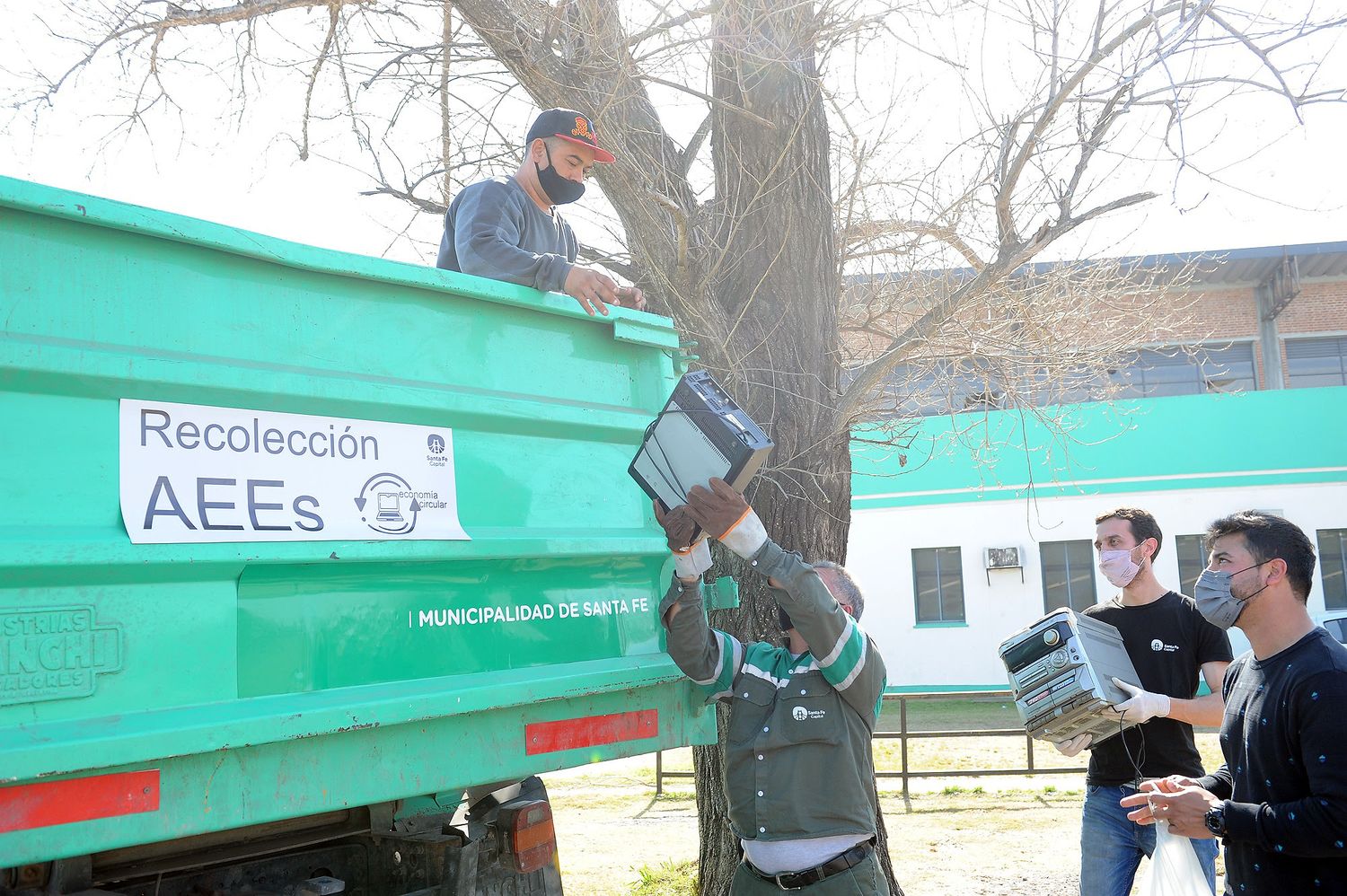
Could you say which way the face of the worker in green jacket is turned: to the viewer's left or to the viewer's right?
to the viewer's left

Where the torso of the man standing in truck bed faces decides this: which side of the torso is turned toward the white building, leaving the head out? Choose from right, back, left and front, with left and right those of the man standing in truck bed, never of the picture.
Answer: left

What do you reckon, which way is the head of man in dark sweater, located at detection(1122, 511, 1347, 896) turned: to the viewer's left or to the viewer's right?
to the viewer's left

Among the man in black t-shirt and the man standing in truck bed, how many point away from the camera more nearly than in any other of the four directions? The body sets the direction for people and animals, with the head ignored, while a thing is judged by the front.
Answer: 0

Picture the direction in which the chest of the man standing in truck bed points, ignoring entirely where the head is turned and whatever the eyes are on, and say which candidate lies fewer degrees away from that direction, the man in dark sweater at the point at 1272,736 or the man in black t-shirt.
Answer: the man in dark sweater

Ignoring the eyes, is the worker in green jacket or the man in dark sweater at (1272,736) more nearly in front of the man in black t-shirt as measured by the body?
the worker in green jacket

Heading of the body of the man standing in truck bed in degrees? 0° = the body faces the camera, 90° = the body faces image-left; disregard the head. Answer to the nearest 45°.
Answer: approximately 315°

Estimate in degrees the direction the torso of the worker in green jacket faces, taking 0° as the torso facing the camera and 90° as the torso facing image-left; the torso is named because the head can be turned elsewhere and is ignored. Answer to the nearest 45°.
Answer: approximately 45°

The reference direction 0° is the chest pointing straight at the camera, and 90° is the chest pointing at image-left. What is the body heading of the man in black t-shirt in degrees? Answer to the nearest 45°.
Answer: approximately 45°

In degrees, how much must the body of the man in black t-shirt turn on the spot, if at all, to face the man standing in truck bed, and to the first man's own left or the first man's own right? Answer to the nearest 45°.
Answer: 0° — they already face them

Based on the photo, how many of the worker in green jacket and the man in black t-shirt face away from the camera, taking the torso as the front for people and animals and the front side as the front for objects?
0

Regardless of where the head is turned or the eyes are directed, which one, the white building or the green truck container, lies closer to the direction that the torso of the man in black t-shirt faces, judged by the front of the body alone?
the green truck container

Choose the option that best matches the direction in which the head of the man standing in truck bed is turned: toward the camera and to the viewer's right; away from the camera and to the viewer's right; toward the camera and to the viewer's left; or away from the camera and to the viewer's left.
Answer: toward the camera and to the viewer's right

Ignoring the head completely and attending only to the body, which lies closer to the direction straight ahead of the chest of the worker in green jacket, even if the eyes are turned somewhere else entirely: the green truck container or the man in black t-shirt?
the green truck container
